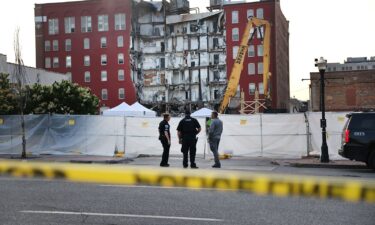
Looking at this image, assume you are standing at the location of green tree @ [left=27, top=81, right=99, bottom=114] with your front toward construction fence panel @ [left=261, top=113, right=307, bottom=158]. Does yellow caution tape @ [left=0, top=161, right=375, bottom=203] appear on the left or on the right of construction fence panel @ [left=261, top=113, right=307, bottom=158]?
right

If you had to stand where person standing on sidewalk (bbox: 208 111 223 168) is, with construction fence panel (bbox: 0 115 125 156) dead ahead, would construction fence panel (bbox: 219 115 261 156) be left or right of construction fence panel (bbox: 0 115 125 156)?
right

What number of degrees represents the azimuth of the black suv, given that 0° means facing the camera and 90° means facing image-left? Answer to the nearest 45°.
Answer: approximately 270°

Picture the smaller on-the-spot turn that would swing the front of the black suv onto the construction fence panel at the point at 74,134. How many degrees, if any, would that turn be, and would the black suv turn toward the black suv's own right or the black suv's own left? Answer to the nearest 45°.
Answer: approximately 180°

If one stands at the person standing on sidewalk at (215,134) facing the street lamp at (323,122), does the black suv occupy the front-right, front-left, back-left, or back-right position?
front-right

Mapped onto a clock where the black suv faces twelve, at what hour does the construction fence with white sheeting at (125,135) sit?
The construction fence with white sheeting is roughly at 7 o'clock from the black suv.

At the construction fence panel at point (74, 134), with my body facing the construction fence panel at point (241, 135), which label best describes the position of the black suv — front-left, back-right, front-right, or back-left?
front-right

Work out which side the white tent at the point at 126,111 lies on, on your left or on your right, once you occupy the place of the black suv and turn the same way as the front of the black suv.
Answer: on your left

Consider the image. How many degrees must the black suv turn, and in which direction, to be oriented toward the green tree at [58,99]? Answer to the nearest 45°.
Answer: approximately 135° to its left

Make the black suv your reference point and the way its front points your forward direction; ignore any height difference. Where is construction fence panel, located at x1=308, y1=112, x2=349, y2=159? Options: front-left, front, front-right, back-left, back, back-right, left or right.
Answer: left

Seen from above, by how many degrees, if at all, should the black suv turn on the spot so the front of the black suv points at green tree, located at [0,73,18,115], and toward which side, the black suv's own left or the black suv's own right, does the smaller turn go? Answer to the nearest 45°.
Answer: approximately 180°

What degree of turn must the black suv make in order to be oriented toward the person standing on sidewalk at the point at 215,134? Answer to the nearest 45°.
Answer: approximately 180°
